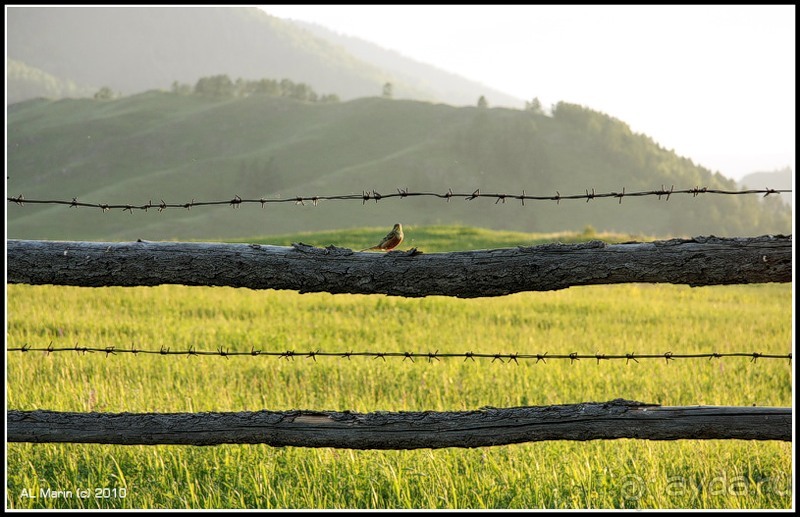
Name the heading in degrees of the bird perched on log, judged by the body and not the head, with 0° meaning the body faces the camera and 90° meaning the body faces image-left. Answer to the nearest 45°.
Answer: approximately 270°
